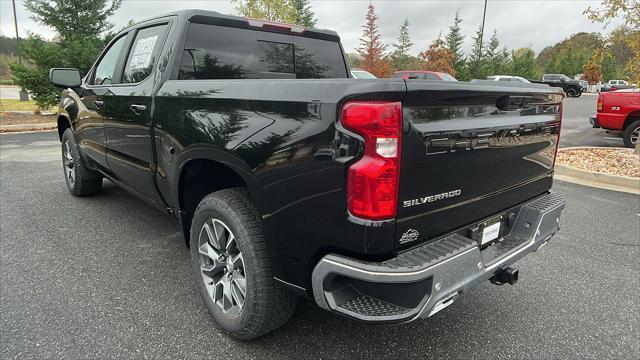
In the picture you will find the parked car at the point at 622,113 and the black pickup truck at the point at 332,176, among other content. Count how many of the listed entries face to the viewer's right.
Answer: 1

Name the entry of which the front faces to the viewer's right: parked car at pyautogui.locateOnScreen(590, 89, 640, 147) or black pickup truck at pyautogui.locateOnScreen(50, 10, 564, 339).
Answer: the parked car

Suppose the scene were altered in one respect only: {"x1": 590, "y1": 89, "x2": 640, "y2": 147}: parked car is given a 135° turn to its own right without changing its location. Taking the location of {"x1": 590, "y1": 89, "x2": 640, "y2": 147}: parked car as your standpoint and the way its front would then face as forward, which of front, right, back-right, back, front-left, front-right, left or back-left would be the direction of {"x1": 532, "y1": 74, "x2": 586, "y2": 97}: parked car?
back-right

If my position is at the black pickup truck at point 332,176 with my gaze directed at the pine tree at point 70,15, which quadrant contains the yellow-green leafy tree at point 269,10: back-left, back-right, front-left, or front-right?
front-right

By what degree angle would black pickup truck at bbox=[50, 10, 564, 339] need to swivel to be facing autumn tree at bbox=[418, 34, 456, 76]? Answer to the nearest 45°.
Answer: approximately 45° to its right

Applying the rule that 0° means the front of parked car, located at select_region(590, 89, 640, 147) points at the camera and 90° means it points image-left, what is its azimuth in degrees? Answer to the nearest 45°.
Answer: approximately 270°

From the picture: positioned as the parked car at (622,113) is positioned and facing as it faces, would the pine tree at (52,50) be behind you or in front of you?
behind

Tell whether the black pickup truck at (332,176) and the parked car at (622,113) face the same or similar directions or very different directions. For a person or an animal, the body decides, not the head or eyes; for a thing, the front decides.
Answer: very different directions

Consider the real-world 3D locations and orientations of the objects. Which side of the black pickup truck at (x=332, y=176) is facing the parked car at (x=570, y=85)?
right

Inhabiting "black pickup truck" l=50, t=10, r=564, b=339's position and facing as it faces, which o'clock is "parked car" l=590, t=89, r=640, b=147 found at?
The parked car is roughly at 3 o'clock from the black pickup truck.

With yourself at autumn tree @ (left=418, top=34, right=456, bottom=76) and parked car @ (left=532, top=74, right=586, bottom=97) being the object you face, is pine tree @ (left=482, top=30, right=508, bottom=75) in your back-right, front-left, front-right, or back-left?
front-left

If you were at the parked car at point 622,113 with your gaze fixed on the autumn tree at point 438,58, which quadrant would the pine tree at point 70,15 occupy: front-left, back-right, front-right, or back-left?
front-left

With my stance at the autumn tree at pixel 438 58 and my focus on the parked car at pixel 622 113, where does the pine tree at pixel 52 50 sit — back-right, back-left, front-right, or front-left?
front-right

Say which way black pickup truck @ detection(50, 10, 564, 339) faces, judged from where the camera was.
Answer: facing away from the viewer and to the left of the viewer
